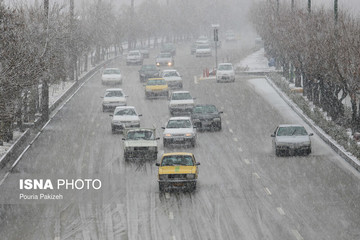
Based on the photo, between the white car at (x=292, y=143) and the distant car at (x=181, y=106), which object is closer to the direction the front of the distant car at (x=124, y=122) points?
the white car

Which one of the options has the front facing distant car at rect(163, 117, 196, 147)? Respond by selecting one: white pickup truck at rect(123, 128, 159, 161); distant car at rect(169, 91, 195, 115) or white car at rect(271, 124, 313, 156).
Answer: distant car at rect(169, 91, 195, 115)

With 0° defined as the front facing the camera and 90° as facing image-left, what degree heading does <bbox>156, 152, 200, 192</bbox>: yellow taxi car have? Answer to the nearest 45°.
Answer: approximately 0°

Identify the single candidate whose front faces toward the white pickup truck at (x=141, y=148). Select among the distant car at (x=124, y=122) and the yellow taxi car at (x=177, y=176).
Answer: the distant car at (x=124, y=122)

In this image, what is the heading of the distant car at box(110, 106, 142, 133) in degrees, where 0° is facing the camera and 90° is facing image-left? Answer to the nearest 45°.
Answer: approximately 0°

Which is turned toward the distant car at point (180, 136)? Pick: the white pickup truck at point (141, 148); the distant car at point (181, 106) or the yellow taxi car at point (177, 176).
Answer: the distant car at point (181, 106)

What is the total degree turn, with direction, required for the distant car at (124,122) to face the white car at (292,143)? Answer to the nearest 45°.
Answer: approximately 45° to its left

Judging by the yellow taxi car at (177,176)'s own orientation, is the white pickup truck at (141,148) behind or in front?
behind

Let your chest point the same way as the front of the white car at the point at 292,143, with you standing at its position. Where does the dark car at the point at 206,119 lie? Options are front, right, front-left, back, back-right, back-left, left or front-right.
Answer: back-right
